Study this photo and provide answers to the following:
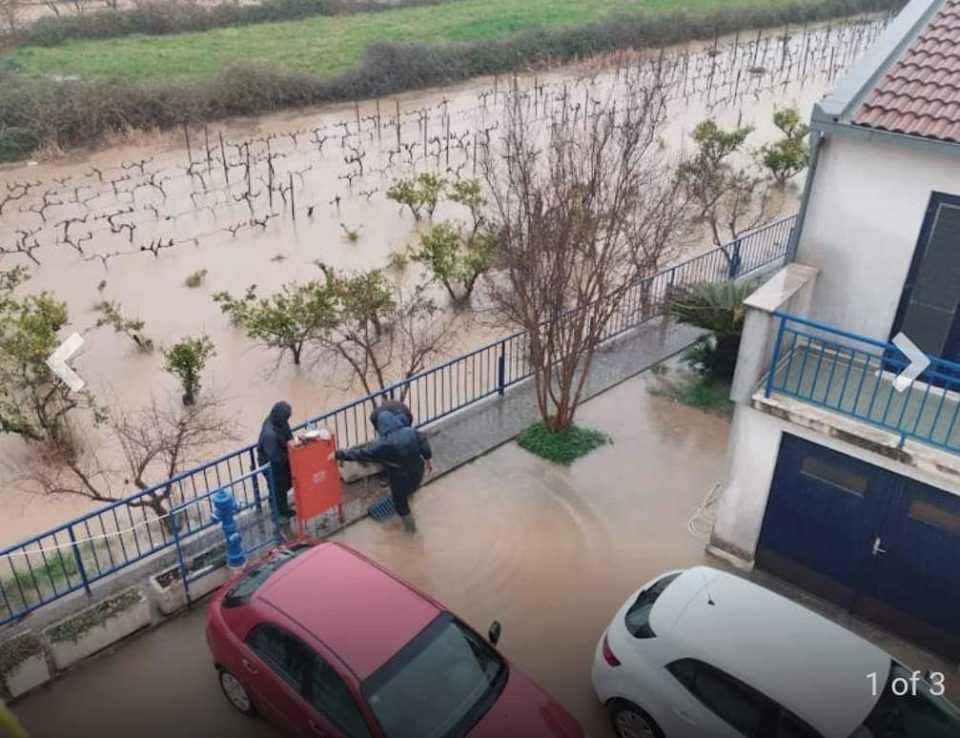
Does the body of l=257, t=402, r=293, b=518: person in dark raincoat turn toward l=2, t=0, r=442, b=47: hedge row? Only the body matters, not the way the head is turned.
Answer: no

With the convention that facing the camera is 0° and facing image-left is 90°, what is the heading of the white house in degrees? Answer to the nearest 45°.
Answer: approximately 45°

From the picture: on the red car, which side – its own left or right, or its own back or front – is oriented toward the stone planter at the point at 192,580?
back

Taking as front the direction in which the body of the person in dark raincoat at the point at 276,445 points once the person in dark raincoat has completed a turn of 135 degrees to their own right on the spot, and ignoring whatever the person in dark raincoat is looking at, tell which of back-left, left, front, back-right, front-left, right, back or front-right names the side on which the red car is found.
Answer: front-left

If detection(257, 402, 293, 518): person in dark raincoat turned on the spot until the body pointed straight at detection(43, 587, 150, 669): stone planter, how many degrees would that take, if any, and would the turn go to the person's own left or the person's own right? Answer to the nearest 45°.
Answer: approximately 135° to the person's own right

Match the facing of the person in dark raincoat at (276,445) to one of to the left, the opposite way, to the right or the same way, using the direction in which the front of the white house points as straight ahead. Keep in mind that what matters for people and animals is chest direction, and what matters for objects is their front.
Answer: the opposite way

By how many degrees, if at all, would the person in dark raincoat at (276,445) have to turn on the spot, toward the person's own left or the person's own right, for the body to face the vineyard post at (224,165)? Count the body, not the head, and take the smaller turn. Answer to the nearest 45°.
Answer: approximately 90° to the person's own left

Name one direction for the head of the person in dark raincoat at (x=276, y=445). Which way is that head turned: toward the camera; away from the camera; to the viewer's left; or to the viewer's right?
to the viewer's right

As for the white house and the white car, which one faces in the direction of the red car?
the white house

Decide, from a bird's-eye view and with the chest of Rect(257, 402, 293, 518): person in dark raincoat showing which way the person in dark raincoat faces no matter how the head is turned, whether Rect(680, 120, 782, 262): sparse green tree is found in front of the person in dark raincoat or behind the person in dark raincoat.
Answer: in front

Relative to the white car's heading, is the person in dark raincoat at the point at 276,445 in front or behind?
behind

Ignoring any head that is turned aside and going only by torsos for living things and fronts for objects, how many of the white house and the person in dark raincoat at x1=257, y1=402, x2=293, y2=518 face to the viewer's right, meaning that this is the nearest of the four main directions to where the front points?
1

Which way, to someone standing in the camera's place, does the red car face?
facing the viewer and to the right of the viewer

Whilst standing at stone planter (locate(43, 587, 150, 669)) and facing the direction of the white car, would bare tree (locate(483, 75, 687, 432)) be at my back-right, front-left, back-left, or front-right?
front-left

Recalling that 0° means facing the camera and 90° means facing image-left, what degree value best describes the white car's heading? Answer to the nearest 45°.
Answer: approximately 315°

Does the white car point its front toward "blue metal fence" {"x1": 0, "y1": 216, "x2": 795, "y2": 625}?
no

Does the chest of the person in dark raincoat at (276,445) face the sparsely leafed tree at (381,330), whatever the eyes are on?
no

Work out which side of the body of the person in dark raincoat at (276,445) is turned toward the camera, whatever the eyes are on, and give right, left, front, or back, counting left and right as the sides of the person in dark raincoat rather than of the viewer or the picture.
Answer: right
